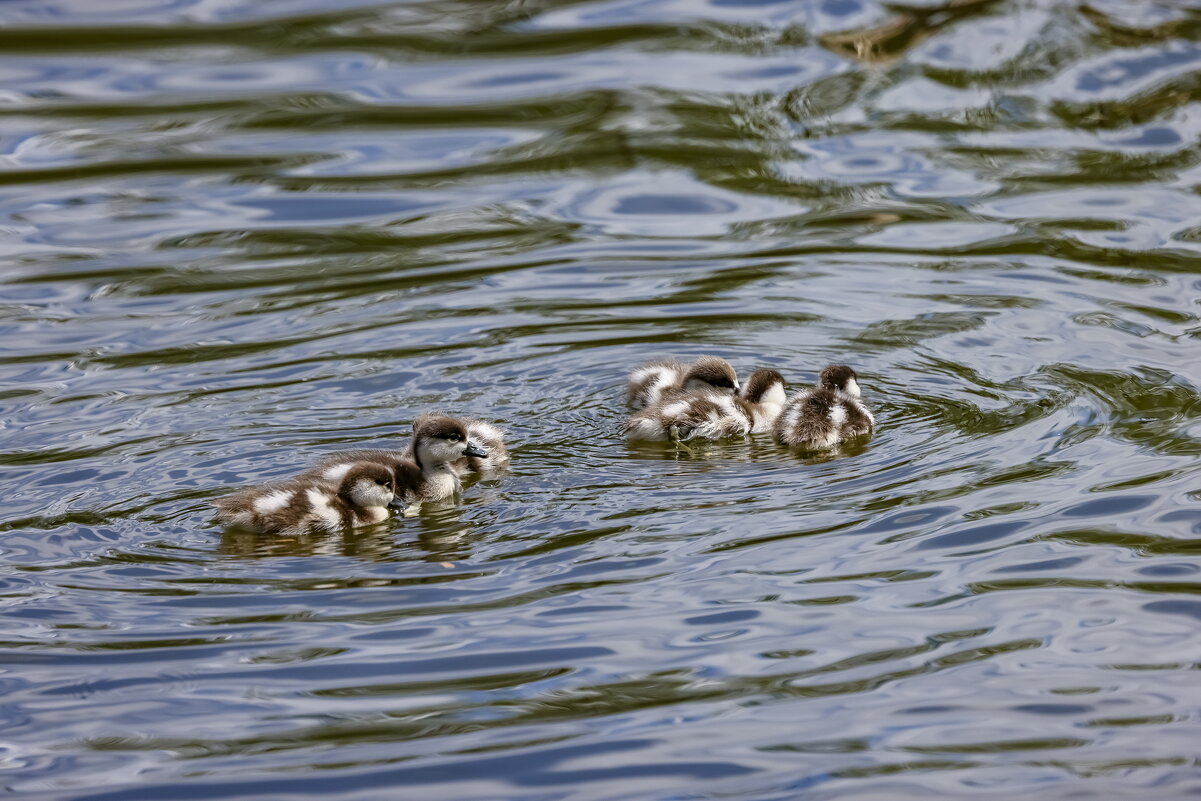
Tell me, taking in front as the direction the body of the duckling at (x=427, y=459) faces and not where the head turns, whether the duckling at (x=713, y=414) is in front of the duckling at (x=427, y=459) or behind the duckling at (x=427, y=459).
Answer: in front

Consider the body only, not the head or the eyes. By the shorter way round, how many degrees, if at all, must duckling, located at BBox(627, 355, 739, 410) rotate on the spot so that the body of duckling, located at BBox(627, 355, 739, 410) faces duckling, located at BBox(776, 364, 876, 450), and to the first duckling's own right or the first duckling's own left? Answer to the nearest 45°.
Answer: approximately 45° to the first duckling's own right

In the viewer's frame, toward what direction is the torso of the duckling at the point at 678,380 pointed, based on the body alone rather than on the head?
to the viewer's right

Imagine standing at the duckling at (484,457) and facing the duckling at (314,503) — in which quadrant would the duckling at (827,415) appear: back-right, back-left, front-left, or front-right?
back-left

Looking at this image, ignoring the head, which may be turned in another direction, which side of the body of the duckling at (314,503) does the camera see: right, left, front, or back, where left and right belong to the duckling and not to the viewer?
right

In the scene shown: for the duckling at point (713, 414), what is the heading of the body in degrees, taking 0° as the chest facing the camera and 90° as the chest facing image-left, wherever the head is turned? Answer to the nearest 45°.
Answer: approximately 270°

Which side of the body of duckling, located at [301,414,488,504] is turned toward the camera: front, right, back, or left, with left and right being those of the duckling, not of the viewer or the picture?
right
